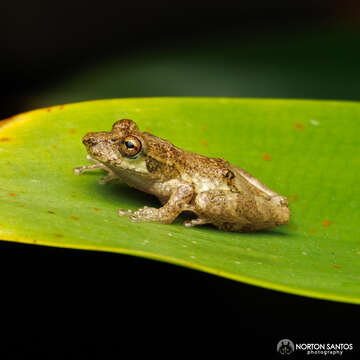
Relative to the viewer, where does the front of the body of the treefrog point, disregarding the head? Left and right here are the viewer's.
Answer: facing to the left of the viewer
